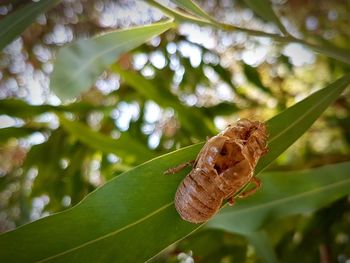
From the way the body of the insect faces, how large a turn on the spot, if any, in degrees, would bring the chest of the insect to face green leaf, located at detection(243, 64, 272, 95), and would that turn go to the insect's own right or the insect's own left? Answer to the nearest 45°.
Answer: approximately 45° to the insect's own left

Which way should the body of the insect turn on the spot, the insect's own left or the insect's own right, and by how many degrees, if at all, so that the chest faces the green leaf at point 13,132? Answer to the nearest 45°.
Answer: approximately 90° to the insect's own left

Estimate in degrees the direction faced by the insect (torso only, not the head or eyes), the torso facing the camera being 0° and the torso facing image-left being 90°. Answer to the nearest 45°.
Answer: approximately 225°

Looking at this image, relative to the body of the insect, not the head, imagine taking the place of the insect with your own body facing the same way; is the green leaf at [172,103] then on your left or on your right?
on your left
